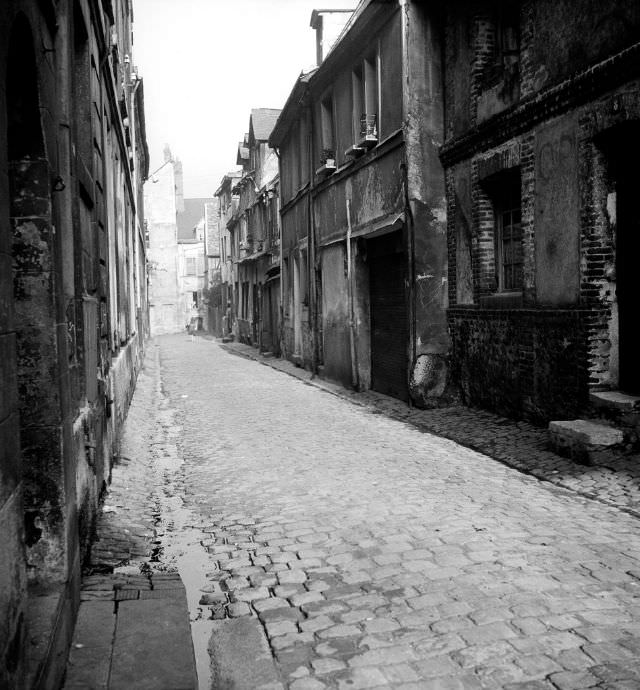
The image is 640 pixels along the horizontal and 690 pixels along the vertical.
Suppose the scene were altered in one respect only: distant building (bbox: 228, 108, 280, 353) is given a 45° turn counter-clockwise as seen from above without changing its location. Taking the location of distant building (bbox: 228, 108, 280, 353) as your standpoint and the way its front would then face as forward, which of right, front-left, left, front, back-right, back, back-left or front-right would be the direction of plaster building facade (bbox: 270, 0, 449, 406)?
front

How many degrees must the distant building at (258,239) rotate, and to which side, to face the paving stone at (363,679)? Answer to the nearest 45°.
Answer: approximately 45° to its left

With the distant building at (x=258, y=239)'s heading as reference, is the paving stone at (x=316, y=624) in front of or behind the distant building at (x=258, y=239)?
in front

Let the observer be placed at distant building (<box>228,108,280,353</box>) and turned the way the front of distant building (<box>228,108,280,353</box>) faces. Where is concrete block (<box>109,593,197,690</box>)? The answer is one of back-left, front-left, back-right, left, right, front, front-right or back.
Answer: front-left

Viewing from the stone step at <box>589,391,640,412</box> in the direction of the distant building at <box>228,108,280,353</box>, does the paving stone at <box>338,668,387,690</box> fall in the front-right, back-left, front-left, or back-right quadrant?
back-left

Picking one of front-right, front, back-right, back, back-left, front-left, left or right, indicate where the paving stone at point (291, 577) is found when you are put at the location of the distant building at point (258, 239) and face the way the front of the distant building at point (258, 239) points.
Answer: front-left

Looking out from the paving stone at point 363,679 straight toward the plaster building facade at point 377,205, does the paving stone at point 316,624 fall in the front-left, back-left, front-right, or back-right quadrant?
front-left

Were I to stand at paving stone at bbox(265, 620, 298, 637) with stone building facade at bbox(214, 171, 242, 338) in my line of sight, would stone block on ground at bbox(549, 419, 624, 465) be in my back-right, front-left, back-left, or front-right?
front-right

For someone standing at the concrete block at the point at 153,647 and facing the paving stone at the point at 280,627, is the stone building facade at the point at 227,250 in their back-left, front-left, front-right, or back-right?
front-left

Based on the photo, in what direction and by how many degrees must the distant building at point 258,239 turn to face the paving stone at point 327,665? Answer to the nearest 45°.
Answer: approximately 45° to its left

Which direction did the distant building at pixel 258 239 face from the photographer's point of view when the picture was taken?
facing the viewer and to the left of the viewer

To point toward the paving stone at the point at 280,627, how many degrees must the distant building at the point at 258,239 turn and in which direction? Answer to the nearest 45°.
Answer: approximately 45° to its left

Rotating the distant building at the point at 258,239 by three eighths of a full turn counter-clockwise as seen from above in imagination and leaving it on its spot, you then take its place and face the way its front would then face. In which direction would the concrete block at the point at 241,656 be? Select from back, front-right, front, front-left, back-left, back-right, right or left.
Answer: right

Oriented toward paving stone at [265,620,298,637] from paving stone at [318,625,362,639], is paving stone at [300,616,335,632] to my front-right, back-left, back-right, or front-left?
front-right

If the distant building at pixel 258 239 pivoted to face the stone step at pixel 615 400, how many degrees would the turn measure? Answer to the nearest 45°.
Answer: approximately 45° to its left
